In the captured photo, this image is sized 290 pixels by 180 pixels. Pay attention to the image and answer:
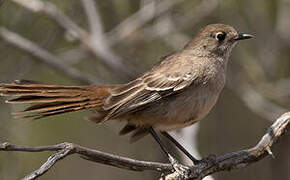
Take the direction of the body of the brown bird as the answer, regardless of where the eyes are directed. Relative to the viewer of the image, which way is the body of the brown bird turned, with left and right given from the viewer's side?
facing to the right of the viewer

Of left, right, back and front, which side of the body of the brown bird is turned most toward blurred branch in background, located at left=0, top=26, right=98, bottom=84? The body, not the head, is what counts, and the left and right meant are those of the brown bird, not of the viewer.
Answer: back
